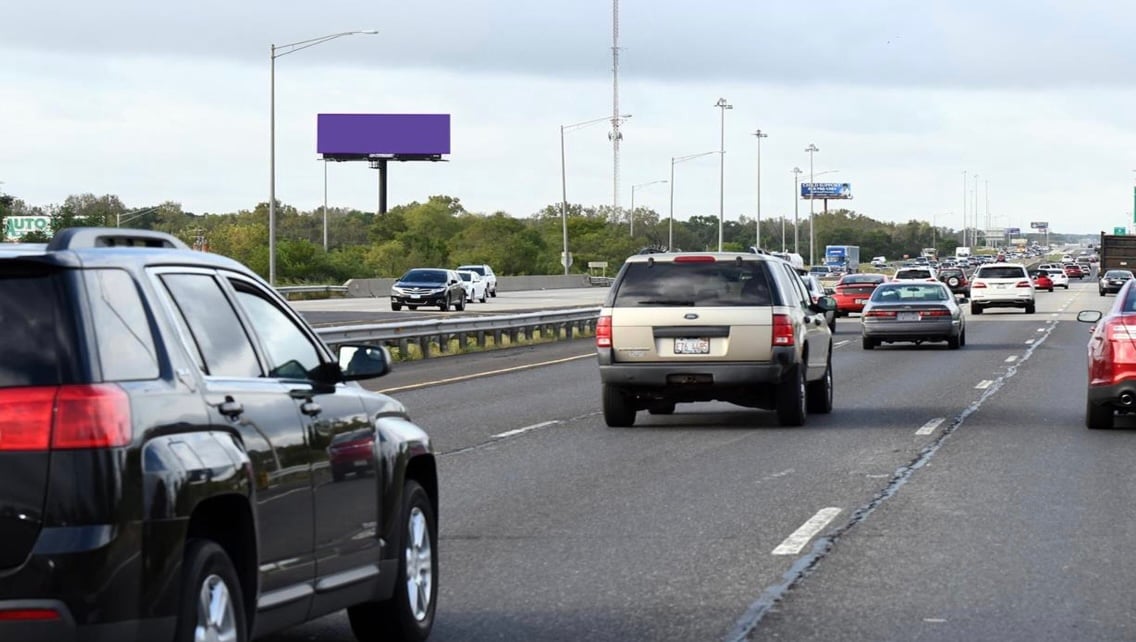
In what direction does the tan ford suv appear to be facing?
away from the camera

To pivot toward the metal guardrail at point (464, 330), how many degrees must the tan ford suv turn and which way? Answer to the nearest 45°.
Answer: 0° — it already faces it

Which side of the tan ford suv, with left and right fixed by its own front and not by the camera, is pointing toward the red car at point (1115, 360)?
right

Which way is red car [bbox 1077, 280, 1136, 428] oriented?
away from the camera

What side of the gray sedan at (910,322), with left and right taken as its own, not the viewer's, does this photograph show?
back

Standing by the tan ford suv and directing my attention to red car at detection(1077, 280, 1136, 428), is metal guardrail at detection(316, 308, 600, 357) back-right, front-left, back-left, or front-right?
back-left

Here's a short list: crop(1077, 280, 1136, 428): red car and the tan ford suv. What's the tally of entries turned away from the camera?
2

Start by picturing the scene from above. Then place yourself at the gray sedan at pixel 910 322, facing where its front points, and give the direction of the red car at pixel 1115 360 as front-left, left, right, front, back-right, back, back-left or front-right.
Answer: back
